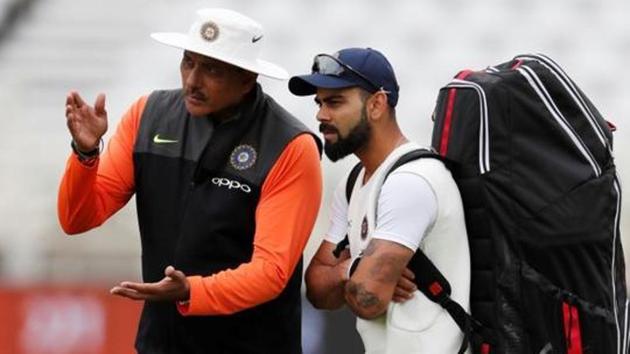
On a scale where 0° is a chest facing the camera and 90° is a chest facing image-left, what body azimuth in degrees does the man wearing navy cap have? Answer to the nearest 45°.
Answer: approximately 45°

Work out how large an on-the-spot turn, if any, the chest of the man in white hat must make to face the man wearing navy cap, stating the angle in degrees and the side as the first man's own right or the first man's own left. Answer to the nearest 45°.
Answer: approximately 90° to the first man's own left
